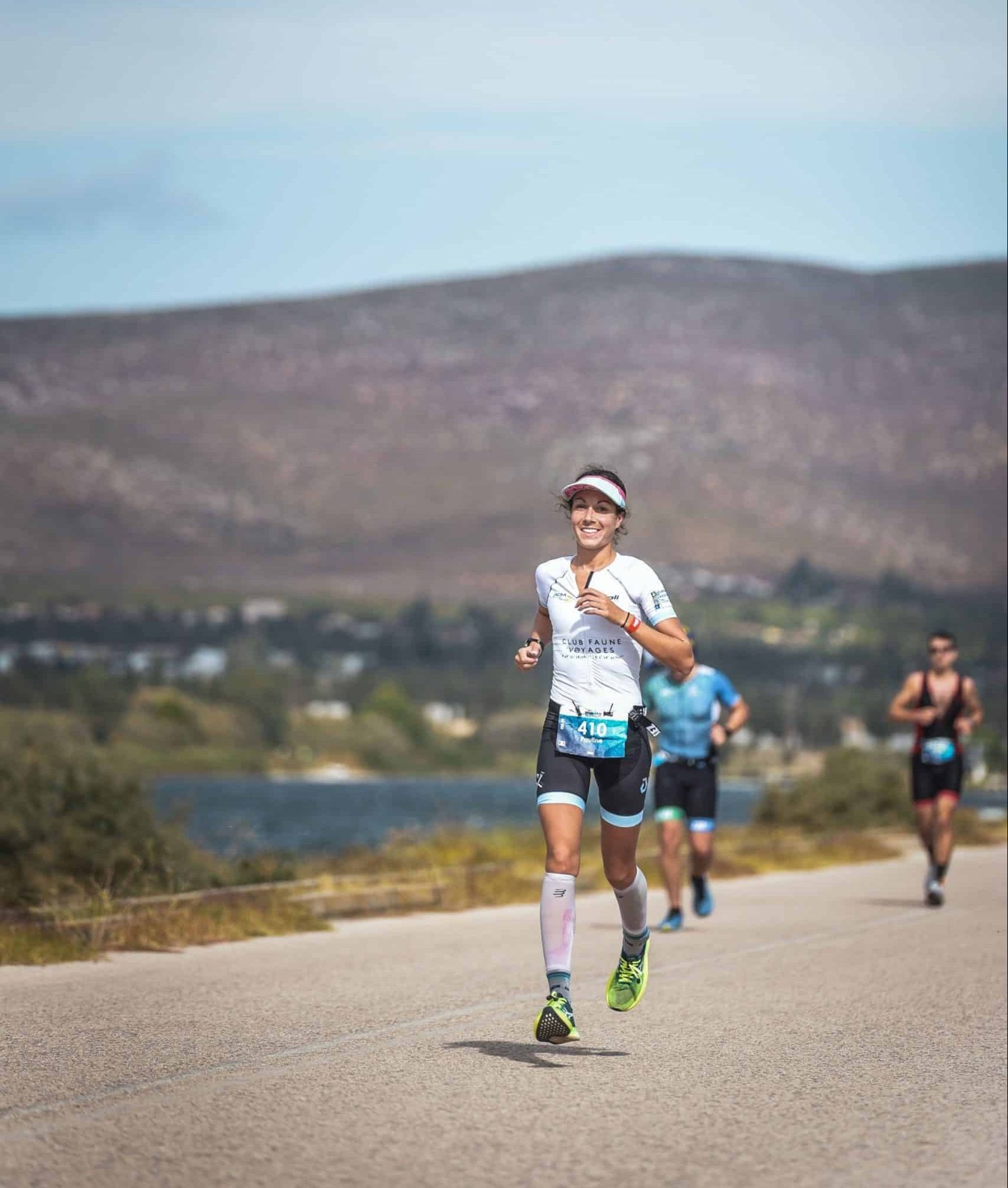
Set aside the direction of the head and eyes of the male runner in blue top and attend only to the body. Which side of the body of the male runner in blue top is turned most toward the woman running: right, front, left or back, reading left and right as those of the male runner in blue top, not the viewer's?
front

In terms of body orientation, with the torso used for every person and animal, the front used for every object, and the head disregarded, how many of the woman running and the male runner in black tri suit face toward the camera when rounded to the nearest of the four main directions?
2

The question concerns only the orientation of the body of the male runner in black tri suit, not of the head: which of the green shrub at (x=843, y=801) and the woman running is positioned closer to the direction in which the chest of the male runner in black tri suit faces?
the woman running

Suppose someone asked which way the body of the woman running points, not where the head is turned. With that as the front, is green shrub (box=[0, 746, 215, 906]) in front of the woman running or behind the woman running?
behind

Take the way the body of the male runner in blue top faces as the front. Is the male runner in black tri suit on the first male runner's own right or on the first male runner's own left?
on the first male runner's own left

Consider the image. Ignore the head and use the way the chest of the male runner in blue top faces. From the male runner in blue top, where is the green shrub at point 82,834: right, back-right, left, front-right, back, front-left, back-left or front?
right

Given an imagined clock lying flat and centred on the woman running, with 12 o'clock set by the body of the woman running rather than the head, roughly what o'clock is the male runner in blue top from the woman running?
The male runner in blue top is roughly at 6 o'clock from the woman running.

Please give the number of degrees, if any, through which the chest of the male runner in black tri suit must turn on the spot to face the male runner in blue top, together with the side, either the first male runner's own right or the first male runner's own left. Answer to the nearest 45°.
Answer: approximately 45° to the first male runner's own right

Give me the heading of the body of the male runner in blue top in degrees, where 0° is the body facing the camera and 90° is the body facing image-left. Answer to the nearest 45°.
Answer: approximately 0°
